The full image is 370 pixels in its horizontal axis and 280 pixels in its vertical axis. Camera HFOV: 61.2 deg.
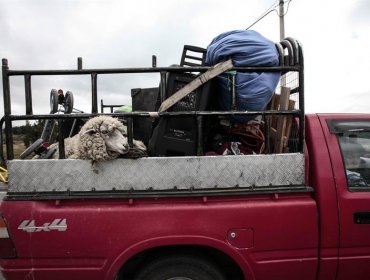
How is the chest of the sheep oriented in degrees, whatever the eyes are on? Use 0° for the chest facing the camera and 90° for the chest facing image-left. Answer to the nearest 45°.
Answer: approximately 270°

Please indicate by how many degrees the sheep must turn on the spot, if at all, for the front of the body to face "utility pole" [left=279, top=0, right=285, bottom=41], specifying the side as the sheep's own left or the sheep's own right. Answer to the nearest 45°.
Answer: approximately 45° to the sheep's own left

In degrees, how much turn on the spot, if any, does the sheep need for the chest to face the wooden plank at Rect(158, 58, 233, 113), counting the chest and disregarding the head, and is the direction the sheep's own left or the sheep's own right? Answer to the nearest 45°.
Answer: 0° — it already faces it

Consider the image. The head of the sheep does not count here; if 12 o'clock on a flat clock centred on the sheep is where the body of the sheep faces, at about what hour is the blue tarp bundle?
The blue tarp bundle is roughly at 12 o'clock from the sheep.

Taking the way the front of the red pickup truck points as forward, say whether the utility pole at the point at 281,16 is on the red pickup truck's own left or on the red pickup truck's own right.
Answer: on the red pickup truck's own left

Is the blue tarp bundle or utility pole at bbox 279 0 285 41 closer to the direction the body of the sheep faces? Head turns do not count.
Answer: the blue tarp bundle

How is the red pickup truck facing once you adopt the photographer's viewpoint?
facing to the right of the viewer
